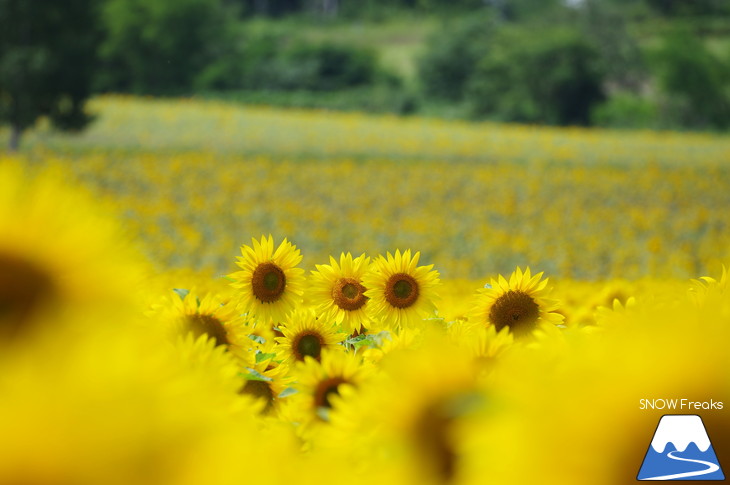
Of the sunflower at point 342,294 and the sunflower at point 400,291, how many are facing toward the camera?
2

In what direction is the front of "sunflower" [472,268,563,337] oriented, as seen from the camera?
facing the viewer

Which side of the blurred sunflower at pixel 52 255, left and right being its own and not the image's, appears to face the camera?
front

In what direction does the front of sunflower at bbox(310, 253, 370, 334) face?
toward the camera

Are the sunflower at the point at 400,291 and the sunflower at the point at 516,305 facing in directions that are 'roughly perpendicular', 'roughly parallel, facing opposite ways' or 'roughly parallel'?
roughly parallel

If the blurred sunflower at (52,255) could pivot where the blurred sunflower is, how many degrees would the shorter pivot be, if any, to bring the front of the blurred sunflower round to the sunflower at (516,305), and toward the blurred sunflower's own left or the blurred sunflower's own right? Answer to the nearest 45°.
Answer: approximately 135° to the blurred sunflower's own left

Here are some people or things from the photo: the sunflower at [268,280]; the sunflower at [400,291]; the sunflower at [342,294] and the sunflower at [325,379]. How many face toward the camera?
4

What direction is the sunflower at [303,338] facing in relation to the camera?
toward the camera

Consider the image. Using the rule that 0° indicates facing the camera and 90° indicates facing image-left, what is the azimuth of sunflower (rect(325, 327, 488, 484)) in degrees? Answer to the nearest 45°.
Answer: approximately 315°

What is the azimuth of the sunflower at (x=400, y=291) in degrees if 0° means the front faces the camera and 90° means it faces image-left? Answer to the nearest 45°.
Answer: approximately 0°

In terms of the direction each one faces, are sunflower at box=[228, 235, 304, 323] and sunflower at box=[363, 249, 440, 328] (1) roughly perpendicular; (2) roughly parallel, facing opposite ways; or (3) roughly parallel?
roughly parallel
